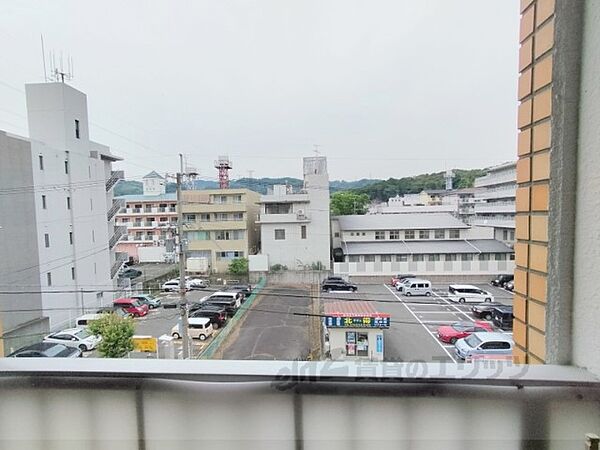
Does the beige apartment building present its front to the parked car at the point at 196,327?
yes

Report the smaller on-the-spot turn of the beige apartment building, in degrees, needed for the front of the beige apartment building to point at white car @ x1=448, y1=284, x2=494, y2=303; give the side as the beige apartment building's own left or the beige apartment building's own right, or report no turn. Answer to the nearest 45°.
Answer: approximately 45° to the beige apartment building's own left

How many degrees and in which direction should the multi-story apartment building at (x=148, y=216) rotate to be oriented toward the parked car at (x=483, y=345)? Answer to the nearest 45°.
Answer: approximately 45° to its left

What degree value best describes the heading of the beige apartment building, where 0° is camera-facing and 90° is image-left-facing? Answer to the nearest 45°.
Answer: approximately 0°

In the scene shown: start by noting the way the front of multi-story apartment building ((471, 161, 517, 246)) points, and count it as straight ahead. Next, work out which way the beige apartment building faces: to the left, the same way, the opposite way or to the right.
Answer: to the left

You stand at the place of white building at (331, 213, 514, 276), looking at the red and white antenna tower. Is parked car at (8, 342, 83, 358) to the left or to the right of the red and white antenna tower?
left

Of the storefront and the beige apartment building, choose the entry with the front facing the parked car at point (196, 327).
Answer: the beige apartment building

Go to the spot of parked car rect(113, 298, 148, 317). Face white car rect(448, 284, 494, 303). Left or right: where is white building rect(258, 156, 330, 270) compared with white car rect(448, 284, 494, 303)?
left

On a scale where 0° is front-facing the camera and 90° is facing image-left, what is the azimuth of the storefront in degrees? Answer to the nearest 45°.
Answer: approximately 0°
